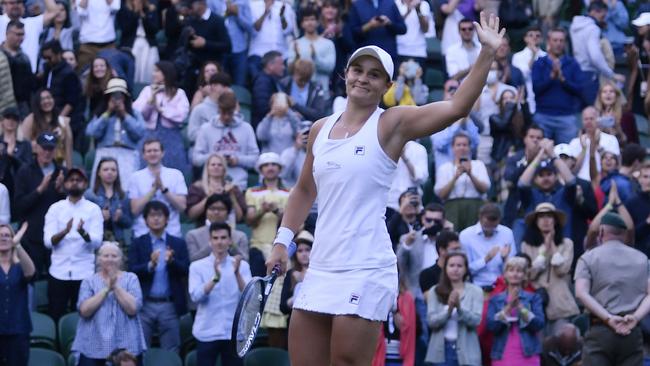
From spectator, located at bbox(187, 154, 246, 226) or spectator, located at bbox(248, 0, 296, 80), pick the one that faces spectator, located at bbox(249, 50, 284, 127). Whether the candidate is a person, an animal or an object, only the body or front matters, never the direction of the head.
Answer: spectator, located at bbox(248, 0, 296, 80)

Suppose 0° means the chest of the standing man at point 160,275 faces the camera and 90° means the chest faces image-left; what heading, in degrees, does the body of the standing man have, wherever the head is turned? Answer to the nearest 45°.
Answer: approximately 0°

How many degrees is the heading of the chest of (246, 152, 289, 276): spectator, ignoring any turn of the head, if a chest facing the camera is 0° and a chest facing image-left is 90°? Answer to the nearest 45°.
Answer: approximately 0°

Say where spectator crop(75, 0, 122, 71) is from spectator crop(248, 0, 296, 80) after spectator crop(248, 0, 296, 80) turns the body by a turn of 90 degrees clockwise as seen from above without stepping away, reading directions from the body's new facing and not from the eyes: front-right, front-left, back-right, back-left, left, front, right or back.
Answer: front

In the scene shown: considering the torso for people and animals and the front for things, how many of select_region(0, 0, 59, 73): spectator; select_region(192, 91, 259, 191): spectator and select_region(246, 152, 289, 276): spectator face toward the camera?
3

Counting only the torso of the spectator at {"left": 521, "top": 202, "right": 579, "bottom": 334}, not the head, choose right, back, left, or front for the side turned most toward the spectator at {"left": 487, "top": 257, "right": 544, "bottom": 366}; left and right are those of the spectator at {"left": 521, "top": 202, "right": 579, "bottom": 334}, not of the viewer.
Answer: front

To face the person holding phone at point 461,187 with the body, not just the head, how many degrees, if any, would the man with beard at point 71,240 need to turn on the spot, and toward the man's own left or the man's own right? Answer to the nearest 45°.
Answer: approximately 90° to the man's own left

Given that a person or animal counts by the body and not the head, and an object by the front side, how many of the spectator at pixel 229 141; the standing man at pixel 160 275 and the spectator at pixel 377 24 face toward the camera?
3

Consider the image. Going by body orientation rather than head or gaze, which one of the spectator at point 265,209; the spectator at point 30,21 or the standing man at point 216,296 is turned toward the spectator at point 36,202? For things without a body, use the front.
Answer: the spectator at point 30,21

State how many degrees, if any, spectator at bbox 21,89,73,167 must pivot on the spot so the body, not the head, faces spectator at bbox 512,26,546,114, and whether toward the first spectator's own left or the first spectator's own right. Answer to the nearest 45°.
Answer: approximately 90° to the first spectator's own left

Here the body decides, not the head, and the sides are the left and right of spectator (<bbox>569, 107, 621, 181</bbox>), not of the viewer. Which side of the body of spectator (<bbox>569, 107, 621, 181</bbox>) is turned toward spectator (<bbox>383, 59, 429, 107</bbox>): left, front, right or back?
right

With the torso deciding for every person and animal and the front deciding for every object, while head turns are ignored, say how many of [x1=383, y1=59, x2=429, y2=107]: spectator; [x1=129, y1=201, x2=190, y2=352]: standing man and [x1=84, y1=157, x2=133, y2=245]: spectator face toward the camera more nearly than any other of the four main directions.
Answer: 3
